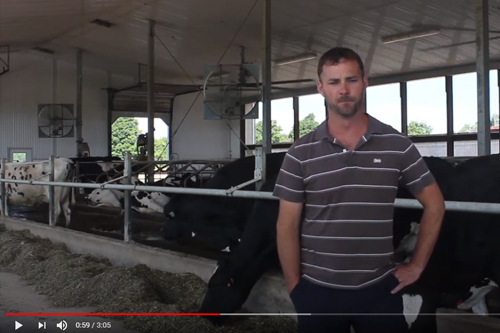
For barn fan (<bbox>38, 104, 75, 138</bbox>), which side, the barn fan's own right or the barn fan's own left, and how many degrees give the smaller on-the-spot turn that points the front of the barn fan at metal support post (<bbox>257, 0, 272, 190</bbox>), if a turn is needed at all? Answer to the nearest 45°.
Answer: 0° — it already faces it

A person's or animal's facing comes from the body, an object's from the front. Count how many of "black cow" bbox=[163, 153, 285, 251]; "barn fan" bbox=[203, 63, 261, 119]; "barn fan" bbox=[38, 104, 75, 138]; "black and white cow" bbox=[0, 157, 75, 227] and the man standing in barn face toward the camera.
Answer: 3

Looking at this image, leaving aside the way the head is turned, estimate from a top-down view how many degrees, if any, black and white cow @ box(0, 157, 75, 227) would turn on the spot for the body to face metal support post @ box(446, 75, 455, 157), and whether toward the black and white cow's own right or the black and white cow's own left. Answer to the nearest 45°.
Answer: approximately 180°

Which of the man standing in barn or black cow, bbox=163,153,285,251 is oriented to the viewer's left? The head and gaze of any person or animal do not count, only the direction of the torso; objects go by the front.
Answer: the black cow

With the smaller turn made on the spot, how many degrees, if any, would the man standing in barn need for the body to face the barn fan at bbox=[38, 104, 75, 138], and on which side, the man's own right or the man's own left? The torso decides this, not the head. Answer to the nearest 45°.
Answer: approximately 135° to the man's own right

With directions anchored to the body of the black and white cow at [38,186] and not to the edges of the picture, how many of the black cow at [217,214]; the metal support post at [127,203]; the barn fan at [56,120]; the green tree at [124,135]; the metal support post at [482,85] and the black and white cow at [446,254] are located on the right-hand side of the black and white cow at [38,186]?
2

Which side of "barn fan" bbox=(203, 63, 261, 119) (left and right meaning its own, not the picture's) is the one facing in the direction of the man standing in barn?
front

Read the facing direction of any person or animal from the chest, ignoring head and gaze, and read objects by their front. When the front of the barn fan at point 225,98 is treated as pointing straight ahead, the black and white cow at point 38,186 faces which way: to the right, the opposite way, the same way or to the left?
to the right

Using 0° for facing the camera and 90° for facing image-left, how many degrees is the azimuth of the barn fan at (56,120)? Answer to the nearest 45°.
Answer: approximately 0°

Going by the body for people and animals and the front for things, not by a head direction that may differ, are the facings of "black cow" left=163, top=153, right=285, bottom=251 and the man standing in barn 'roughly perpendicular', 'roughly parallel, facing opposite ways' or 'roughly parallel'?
roughly perpendicular
